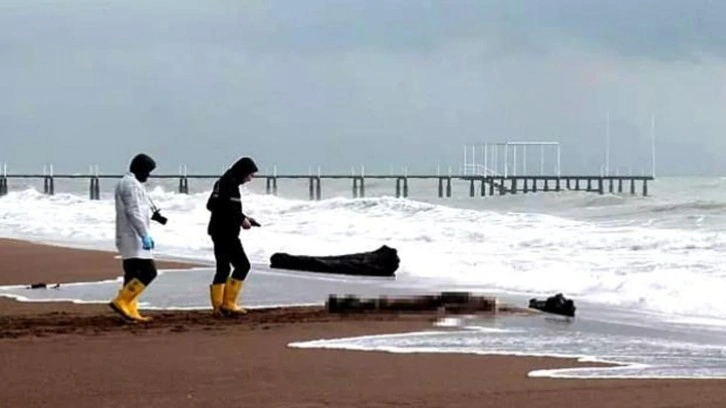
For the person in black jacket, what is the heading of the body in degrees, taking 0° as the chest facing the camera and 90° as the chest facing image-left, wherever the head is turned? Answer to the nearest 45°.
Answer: approximately 270°

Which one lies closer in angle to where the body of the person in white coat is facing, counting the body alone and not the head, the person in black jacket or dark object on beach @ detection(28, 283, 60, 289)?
the person in black jacket

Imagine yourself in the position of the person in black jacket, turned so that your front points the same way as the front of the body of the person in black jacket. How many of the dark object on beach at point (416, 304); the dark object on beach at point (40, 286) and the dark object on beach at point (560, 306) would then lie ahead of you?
2

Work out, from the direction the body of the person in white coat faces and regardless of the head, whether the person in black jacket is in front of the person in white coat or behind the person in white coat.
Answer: in front

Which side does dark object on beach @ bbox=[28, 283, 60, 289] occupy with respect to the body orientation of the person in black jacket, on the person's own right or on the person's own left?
on the person's own left

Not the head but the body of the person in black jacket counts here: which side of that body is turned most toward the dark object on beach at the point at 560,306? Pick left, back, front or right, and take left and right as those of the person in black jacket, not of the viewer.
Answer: front

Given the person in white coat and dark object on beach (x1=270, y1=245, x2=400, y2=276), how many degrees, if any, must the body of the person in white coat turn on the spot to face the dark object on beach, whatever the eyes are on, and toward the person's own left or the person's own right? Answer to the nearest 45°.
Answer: approximately 45° to the person's own left

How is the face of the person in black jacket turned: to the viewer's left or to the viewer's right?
to the viewer's right

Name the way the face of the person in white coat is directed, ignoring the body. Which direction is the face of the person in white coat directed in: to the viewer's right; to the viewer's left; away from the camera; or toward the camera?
to the viewer's right

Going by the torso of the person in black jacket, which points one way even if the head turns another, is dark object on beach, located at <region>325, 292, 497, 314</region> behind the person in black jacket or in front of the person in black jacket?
in front

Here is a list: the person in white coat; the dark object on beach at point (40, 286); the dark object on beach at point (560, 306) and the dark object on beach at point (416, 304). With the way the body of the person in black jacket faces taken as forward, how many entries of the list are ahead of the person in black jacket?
2

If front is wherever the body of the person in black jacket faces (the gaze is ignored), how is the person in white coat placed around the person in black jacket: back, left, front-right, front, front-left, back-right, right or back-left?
back-right

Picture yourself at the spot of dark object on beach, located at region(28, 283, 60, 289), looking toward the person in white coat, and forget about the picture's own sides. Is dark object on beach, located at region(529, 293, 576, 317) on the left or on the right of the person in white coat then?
left

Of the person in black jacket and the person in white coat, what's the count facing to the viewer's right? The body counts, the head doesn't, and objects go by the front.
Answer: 2

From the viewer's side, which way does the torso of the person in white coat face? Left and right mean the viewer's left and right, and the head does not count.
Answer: facing to the right of the viewer

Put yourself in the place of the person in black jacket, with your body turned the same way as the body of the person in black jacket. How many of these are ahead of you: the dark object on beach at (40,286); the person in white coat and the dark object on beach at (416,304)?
1
